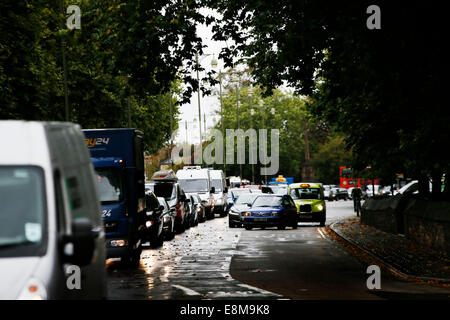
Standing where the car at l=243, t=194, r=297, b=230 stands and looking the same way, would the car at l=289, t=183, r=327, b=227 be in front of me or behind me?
behind

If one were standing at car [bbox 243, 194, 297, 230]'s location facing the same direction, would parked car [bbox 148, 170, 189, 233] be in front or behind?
in front

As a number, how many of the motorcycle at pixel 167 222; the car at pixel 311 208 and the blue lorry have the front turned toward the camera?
3

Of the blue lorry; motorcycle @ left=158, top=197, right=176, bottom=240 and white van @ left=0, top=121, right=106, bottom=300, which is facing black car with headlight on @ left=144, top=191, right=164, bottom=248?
motorcycle @ left=158, top=197, right=176, bottom=240

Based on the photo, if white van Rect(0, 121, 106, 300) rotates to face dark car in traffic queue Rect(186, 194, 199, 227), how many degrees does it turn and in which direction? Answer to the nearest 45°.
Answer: approximately 135° to its right

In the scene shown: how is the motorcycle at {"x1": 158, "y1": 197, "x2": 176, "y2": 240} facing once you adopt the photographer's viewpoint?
facing the viewer

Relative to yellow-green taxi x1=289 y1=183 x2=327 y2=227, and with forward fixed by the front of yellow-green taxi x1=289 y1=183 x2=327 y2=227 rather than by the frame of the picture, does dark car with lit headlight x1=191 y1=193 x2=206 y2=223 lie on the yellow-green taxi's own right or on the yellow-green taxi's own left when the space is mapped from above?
on the yellow-green taxi's own right

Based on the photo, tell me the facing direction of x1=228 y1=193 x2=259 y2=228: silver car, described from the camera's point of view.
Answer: facing the viewer and to the left of the viewer
